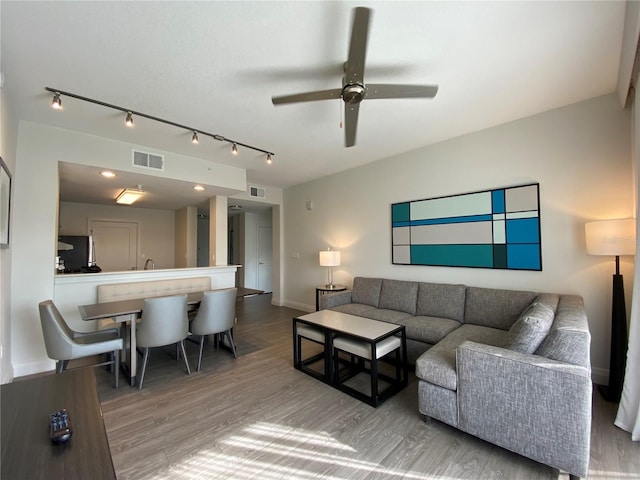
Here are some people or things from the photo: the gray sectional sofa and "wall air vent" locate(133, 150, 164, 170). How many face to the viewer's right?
0

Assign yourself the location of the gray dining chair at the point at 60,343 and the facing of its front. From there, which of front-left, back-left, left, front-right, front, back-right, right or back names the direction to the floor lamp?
front-right

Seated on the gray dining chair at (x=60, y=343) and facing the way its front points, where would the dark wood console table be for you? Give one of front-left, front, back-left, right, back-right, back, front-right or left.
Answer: right

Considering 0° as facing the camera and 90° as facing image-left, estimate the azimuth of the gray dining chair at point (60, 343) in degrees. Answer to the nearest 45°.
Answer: approximately 270°

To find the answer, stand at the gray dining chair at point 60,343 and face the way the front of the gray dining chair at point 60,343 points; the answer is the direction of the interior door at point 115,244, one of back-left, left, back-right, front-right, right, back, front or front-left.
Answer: left

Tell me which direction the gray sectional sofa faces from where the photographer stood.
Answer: facing the viewer and to the left of the viewer

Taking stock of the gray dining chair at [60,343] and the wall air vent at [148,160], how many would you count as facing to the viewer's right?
1

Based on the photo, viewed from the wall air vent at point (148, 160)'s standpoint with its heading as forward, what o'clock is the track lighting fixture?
The track lighting fixture is roughly at 12 o'clock from the wall air vent.

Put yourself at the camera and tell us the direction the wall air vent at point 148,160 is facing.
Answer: facing the viewer

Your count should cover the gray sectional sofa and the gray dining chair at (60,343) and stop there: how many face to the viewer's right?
1

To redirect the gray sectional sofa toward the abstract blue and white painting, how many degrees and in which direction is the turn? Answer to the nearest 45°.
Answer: approximately 135° to its right

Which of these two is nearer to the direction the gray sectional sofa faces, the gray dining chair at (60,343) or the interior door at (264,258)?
the gray dining chair
